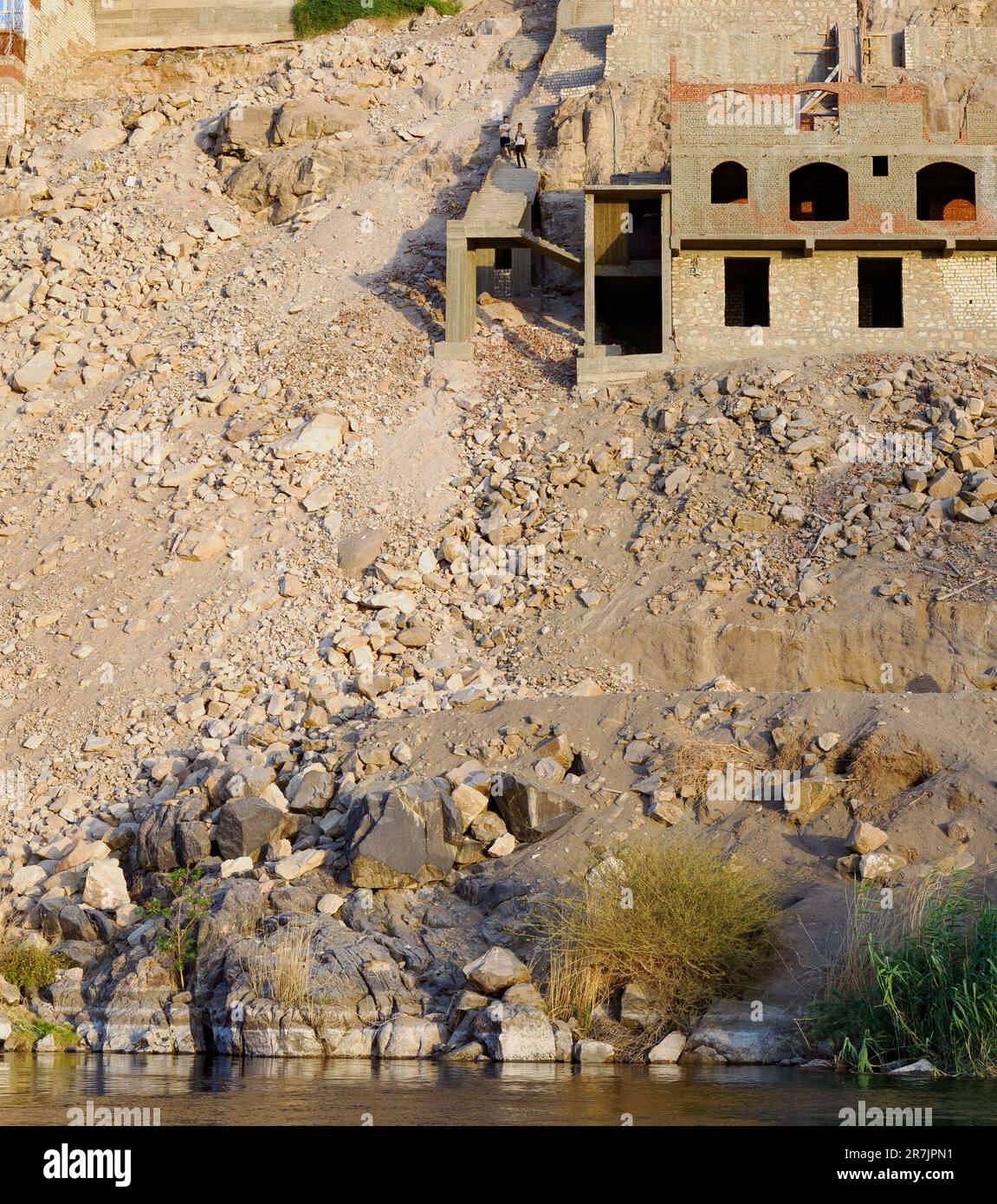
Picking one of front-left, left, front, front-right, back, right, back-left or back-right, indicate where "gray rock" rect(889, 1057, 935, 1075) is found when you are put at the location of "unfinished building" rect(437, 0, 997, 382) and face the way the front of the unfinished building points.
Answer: front

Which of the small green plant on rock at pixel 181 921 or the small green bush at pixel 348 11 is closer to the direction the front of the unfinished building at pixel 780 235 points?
the small green plant on rock

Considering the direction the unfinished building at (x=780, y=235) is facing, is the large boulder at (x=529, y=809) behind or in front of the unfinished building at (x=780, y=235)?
in front

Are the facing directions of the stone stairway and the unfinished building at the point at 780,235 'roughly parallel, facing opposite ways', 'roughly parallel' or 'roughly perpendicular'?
roughly parallel

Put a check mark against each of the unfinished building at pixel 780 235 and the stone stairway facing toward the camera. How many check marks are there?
2

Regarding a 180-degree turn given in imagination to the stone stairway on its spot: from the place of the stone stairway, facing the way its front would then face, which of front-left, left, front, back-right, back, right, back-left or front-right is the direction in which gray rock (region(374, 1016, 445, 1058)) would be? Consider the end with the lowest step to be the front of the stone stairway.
back

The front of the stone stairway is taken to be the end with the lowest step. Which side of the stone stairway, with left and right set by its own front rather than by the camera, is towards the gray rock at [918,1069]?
front

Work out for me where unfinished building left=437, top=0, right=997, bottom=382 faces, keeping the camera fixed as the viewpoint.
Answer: facing the viewer

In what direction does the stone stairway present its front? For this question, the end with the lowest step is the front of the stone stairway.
toward the camera

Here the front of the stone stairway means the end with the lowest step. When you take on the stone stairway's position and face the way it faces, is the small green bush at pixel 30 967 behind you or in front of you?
in front

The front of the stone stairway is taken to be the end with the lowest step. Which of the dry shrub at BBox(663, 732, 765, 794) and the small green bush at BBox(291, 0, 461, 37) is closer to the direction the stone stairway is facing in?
the dry shrub

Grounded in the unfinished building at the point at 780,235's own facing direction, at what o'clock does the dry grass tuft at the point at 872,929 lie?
The dry grass tuft is roughly at 12 o'clock from the unfinished building.

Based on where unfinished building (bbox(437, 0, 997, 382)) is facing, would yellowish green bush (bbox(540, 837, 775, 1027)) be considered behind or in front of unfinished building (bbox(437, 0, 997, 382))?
in front

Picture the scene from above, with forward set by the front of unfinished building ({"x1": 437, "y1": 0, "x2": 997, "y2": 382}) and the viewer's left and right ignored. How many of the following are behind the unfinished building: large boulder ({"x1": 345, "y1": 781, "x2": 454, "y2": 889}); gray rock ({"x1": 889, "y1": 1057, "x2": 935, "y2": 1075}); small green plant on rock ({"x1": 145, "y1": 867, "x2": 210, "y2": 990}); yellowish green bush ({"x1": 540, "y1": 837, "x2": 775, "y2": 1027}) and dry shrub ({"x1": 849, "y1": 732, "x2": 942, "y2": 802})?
0

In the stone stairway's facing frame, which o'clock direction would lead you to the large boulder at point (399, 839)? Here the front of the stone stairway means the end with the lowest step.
The large boulder is roughly at 12 o'clock from the stone stairway.
